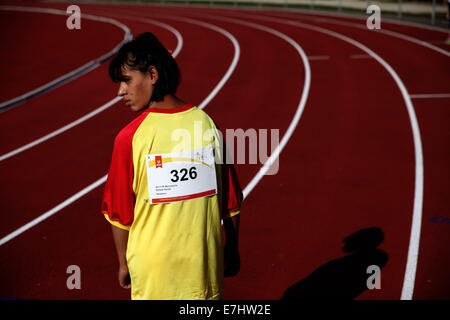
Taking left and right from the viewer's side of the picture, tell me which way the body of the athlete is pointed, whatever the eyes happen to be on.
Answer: facing away from the viewer and to the left of the viewer

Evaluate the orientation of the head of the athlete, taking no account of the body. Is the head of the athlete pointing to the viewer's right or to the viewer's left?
to the viewer's left
